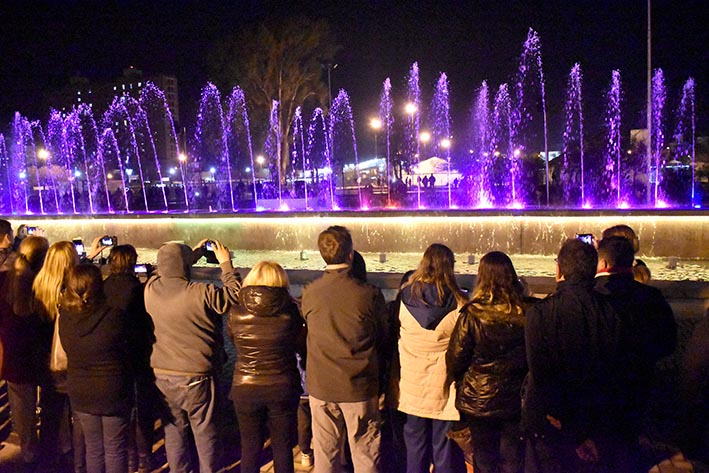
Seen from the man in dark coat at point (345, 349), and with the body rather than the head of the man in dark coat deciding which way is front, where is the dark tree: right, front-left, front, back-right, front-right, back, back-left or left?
front

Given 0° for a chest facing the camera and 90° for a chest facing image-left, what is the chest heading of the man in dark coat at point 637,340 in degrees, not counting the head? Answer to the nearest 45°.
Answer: approximately 135°

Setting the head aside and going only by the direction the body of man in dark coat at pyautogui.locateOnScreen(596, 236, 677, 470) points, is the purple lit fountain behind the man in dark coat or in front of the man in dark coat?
in front

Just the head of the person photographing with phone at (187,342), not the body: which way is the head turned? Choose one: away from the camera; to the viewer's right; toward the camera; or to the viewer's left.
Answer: away from the camera

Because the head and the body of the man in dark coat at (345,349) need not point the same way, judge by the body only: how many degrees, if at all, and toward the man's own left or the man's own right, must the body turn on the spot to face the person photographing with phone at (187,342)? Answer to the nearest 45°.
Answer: approximately 90° to the man's own left

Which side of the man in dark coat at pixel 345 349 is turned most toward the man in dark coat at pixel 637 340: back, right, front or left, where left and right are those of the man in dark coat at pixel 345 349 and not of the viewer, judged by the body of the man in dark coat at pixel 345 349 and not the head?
right

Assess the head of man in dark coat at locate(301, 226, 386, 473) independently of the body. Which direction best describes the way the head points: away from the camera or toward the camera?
away from the camera

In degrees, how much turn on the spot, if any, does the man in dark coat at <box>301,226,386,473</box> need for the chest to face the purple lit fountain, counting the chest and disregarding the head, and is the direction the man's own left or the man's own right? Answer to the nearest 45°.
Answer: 0° — they already face it

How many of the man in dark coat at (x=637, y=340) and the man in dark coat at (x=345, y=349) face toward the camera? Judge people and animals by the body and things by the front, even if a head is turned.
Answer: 0

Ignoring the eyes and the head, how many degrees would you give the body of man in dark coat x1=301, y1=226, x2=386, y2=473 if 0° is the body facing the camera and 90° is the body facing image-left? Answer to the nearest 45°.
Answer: approximately 180°

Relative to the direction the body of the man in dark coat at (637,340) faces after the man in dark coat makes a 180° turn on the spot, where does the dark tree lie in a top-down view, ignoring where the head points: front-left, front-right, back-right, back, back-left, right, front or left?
back

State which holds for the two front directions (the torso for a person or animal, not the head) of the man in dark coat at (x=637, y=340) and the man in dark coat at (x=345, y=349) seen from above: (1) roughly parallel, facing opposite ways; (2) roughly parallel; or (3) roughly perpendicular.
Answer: roughly parallel
